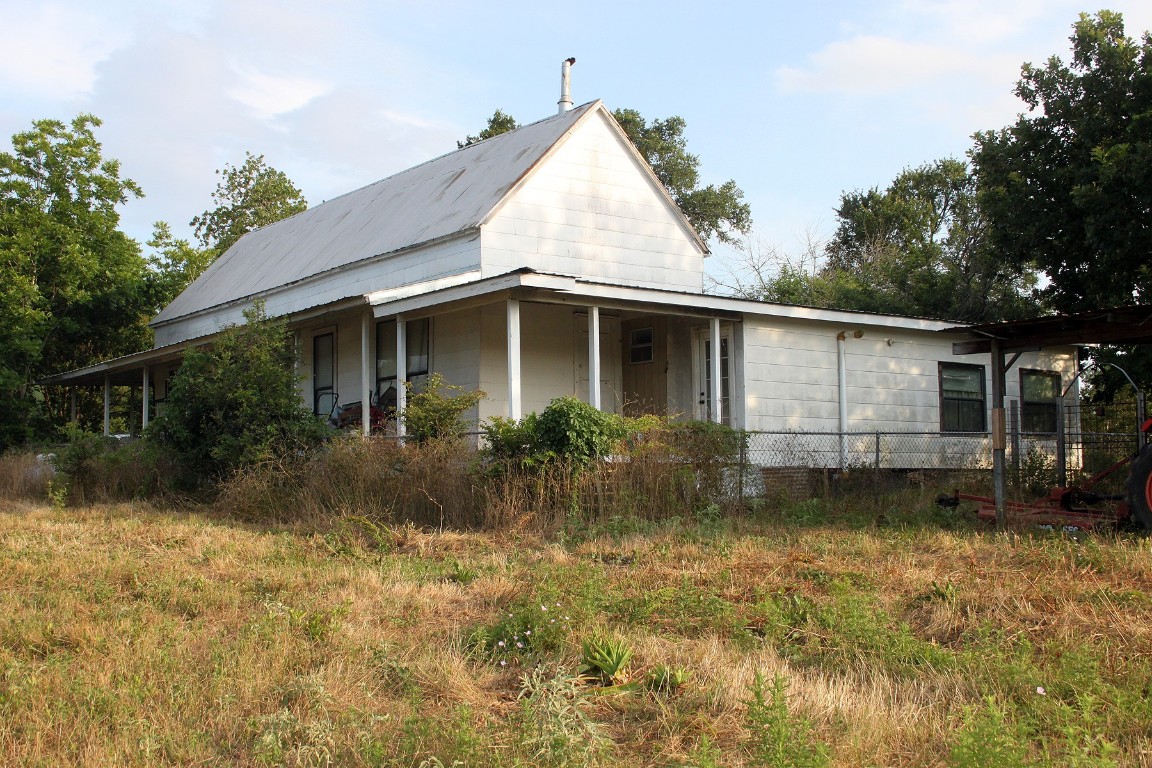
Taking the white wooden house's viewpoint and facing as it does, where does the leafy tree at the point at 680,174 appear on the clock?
The leafy tree is roughly at 5 o'clock from the white wooden house.

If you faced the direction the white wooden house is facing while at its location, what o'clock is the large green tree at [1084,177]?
The large green tree is roughly at 7 o'clock from the white wooden house.

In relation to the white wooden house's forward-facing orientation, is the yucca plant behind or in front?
in front

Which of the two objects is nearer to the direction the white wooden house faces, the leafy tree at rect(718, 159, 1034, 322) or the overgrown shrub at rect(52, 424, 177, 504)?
the overgrown shrub

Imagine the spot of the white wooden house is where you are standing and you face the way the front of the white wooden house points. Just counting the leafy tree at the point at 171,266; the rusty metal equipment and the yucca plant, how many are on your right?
1

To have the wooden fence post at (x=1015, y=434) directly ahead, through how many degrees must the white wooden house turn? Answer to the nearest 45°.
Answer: approximately 90° to its left

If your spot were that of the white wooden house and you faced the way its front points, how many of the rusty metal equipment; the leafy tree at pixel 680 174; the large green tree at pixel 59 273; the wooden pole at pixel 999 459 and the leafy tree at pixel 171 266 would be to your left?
2

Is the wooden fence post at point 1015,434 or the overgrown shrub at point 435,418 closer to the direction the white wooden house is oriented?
the overgrown shrub

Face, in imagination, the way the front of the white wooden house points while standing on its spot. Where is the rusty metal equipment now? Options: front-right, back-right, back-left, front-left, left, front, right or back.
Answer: left

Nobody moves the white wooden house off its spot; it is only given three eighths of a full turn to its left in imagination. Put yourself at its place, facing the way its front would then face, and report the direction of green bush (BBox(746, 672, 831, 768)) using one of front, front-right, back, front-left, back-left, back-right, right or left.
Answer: right

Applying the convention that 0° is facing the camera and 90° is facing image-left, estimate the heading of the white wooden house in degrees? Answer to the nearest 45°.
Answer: approximately 45°

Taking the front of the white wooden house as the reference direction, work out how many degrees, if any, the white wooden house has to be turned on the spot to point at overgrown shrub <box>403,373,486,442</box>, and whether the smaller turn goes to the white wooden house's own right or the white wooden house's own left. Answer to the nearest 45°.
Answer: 0° — it already faces it
